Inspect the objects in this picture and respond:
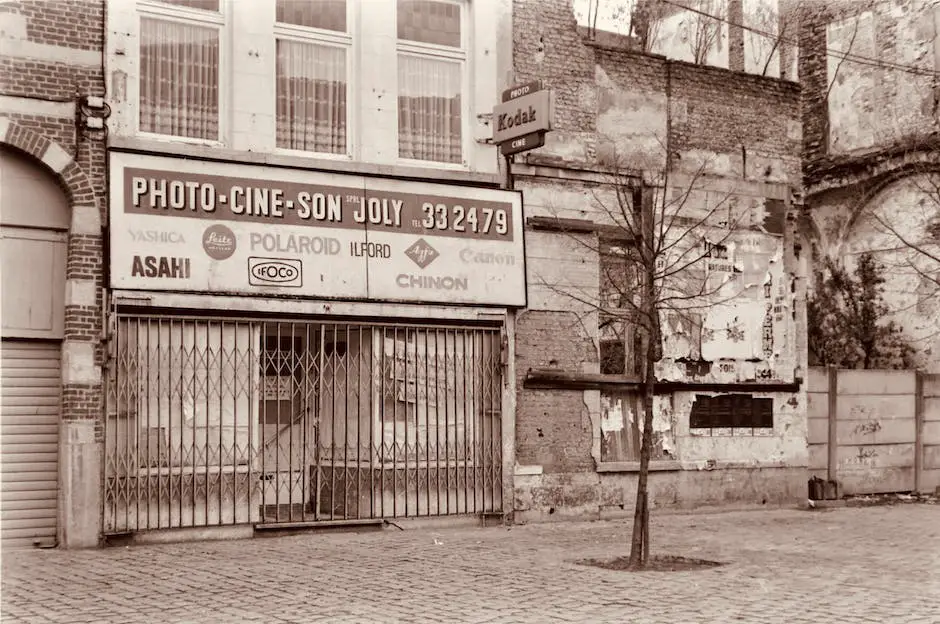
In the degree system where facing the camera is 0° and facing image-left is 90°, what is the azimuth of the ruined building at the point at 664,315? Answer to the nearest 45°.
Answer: approximately 315°

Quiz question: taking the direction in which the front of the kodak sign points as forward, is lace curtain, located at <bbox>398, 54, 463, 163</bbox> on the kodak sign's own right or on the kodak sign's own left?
on the kodak sign's own right

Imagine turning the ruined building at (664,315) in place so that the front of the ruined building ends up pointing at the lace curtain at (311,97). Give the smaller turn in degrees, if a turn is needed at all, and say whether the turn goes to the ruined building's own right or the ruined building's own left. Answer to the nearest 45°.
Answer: approximately 90° to the ruined building's own right
